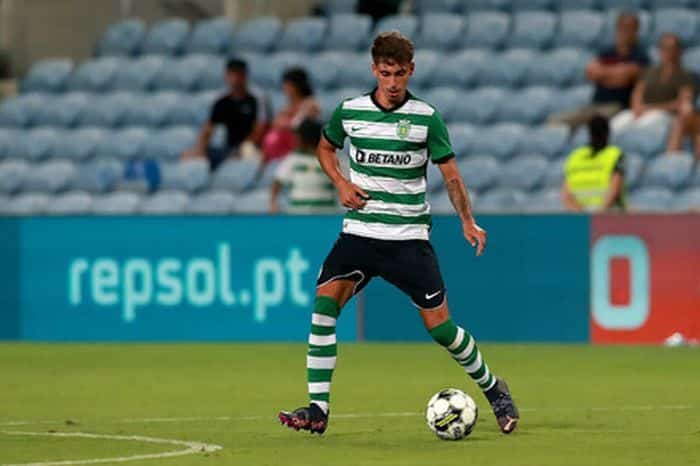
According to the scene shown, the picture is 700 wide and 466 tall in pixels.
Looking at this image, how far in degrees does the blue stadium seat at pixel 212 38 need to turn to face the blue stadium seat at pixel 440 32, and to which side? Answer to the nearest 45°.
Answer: approximately 90° to its left

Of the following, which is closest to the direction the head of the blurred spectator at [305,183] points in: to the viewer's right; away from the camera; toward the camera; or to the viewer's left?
away from the camera

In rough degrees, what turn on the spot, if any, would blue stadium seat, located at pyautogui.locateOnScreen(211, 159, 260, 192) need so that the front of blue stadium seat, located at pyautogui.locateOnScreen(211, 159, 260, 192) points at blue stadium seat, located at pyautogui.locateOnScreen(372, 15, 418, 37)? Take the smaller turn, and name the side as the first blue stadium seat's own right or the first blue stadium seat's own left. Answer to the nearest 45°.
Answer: approximately 180°

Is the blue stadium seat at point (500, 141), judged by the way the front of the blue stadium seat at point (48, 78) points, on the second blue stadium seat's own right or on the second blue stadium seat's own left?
on the second blue stadium seat's own left

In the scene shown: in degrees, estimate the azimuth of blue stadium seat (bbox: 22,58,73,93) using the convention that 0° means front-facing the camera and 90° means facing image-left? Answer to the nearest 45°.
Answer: approximately 45°

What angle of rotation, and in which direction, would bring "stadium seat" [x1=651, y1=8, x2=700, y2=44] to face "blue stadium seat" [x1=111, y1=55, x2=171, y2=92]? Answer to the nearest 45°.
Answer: approximately 90° to its right

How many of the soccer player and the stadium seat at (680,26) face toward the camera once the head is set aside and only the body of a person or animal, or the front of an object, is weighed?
2
